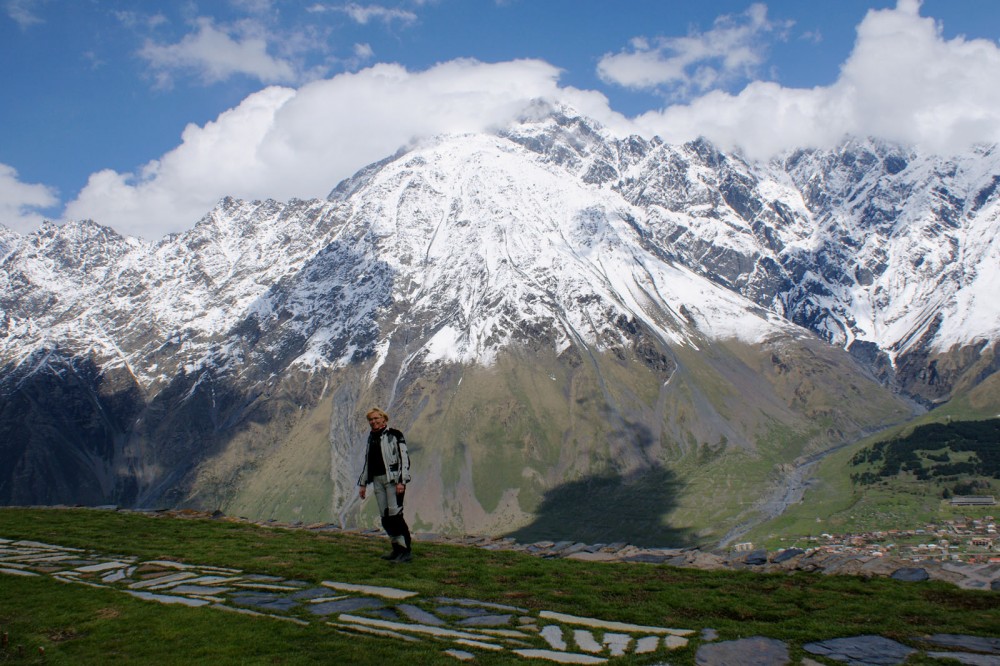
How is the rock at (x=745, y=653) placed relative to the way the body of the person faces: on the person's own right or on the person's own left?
on the person's own left

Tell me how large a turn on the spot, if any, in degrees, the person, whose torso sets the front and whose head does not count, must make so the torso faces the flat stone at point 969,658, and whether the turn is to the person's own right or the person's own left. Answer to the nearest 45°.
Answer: approximately 90° to the person's own left

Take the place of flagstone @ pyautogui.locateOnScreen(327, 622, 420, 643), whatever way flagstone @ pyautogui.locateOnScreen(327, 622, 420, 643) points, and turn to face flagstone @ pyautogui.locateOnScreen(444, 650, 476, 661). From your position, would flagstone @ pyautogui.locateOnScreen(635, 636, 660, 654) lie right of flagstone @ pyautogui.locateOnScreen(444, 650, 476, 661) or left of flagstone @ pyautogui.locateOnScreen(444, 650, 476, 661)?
left

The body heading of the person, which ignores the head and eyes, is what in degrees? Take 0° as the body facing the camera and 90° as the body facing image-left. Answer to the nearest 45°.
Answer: approximately 45°

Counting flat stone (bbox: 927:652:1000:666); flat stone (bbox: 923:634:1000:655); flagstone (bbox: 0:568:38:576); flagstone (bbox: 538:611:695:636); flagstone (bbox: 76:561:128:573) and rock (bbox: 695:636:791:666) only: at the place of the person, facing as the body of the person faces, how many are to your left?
4

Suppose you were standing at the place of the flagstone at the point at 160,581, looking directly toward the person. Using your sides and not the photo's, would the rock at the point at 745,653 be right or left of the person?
right

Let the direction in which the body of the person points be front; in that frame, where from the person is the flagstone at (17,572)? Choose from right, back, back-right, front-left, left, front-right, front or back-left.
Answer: front-right

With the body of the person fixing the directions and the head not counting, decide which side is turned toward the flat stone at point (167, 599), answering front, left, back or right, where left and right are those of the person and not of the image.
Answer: front

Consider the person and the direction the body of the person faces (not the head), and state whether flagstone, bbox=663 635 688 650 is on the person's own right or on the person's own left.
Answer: on the person's own left

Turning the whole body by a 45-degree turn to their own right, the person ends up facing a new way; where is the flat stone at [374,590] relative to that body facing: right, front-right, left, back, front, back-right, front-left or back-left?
left
